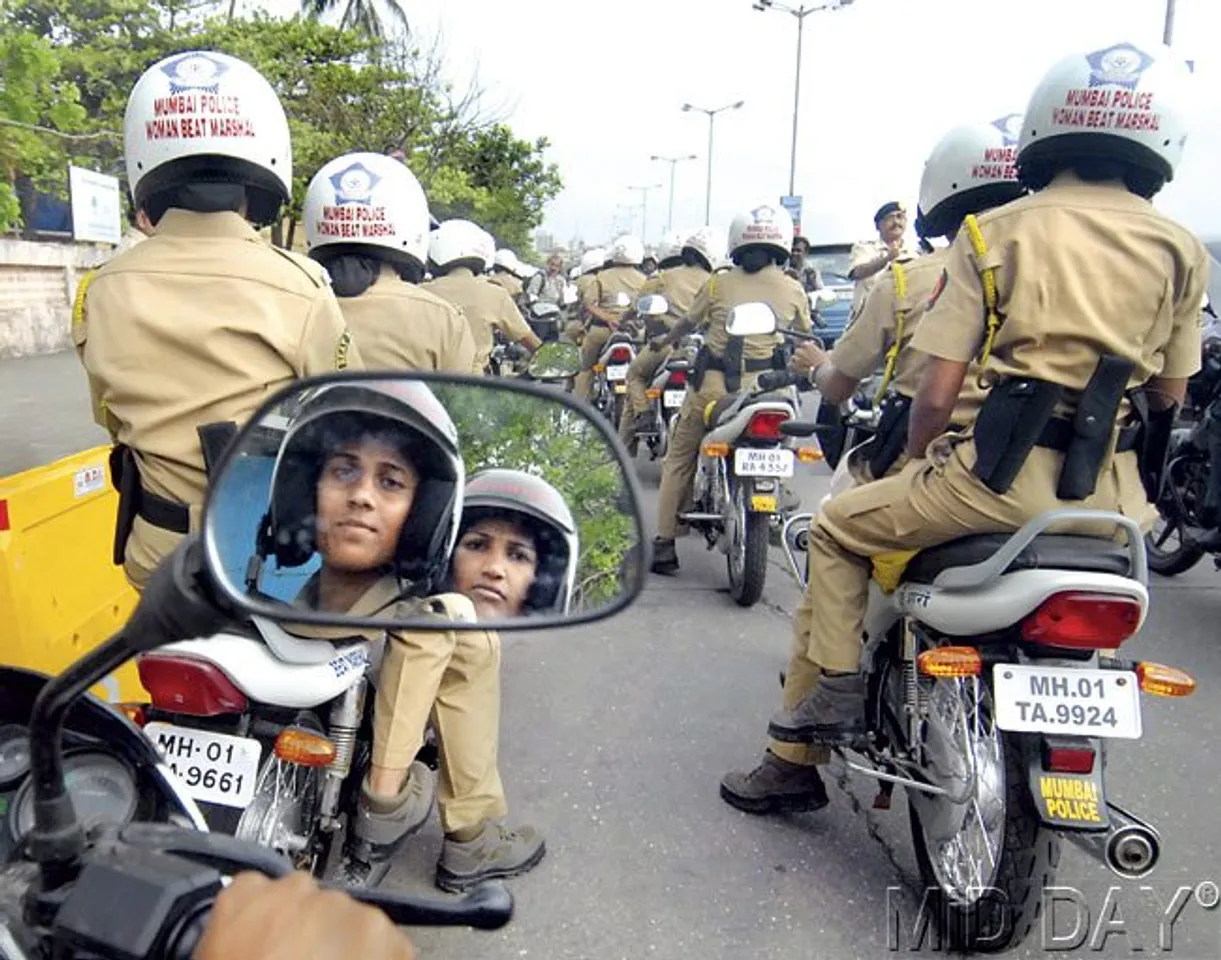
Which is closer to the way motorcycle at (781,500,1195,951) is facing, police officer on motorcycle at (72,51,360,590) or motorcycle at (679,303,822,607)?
the motorcycle

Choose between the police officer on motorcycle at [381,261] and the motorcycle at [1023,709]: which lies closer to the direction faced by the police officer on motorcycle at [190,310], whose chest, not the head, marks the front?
the police officer on motorcycle

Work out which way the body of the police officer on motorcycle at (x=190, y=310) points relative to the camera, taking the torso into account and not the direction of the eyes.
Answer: away from the camera

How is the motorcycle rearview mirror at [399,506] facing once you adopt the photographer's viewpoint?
facing the viewer

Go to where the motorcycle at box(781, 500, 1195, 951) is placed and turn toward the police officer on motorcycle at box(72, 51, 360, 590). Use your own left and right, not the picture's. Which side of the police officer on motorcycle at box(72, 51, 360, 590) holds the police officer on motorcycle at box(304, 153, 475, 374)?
right

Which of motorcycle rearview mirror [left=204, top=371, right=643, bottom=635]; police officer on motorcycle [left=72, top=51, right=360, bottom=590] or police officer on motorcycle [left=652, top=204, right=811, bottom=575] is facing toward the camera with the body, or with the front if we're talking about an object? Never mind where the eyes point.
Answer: the motorcycle rearview mirror

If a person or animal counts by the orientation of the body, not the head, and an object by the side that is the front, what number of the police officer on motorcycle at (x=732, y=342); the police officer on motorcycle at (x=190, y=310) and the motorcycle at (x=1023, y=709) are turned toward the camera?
0

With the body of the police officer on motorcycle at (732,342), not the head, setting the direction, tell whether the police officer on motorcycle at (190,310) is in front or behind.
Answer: behind

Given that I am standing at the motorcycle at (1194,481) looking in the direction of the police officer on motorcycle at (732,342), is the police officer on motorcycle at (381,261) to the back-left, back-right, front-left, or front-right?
front-left

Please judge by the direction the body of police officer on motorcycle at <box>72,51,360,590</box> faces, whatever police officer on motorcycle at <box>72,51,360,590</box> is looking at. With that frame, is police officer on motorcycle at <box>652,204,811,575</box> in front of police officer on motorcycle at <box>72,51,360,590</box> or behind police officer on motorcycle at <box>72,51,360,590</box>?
in front

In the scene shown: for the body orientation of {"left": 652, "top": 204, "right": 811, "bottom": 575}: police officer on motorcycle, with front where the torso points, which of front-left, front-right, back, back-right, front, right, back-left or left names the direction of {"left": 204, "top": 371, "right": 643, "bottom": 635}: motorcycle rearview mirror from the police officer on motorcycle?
back

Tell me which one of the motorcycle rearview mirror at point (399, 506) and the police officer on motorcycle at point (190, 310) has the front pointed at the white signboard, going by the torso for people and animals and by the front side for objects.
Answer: the police officer on motorcycle

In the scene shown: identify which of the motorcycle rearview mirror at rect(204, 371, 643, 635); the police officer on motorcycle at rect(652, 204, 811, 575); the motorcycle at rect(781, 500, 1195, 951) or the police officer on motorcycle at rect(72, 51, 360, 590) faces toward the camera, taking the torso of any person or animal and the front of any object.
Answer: the motorcycle rearview mirror

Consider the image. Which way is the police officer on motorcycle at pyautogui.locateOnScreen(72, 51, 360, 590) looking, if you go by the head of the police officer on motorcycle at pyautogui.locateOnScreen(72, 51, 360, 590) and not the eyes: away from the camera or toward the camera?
away from the camera

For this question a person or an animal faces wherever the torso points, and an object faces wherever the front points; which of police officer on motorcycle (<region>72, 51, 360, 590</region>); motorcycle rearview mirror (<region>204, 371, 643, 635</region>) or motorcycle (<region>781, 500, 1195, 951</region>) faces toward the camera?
the motorcycle rearview mirror

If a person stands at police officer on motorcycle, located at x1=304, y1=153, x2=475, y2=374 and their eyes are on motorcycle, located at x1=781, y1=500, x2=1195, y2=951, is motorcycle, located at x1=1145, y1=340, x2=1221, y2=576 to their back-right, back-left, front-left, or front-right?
front-left

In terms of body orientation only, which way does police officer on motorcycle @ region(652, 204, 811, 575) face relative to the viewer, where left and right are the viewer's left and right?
facing away from the viewer

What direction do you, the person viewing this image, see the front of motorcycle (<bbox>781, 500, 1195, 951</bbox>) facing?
facing away from the viewer and to the left of the viewer
